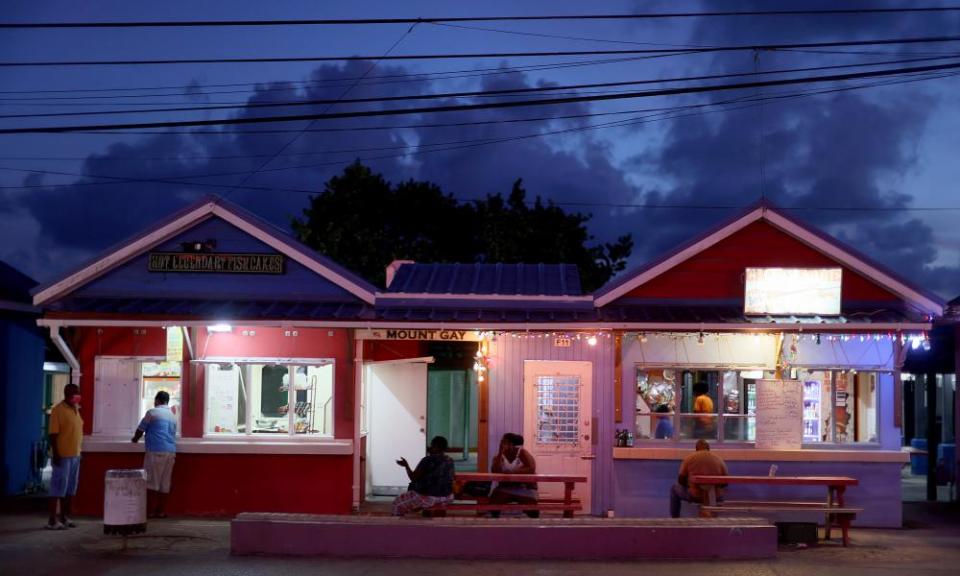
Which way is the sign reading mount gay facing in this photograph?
toward the camera

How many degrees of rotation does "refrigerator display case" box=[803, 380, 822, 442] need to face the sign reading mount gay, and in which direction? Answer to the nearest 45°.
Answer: approximately 90° to its right

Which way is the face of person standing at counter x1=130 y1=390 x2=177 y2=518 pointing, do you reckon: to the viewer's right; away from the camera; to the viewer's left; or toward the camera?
away from the camera

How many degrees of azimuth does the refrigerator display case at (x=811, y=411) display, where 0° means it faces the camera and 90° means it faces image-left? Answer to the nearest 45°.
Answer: approximately 0°

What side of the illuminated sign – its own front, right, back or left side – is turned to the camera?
front

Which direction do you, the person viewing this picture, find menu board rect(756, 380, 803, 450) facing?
facing the viewer

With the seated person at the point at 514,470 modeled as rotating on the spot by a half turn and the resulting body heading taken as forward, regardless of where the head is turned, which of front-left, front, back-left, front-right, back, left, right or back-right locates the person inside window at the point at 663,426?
front-right
